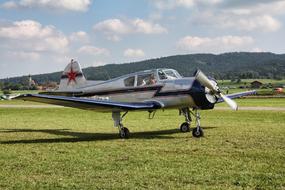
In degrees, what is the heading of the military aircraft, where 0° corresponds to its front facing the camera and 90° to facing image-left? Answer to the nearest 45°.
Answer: approximately 315°
